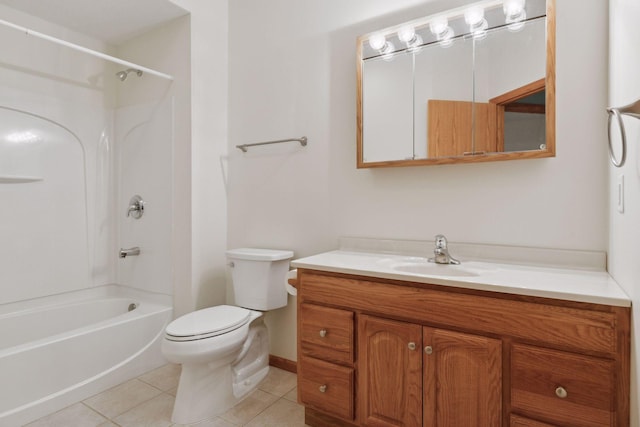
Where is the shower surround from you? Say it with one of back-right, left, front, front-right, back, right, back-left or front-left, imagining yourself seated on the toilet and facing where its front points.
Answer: right

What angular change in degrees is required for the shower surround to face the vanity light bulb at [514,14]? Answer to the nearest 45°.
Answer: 0° — it already faces it

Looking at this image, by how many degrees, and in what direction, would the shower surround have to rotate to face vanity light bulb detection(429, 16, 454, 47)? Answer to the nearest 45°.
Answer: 0° — it already faces it

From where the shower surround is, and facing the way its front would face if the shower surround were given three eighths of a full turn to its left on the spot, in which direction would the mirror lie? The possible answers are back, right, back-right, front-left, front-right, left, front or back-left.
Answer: back-right

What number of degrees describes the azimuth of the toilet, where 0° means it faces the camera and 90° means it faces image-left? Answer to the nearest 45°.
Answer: approximately 45°

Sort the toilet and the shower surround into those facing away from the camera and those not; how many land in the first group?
0

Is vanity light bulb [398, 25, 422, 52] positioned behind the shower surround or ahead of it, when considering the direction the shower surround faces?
ahead

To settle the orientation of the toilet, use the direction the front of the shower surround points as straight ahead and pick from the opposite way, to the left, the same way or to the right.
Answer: to the right
